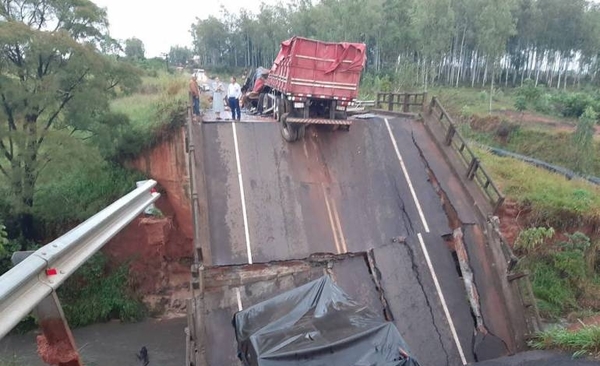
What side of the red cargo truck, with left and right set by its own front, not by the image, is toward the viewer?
back

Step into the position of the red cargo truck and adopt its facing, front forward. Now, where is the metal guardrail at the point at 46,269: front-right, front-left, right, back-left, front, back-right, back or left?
back

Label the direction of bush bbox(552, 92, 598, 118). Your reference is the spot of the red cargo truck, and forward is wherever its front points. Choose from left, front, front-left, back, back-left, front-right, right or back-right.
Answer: front-right

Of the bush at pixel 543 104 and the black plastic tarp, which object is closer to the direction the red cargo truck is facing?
the bush

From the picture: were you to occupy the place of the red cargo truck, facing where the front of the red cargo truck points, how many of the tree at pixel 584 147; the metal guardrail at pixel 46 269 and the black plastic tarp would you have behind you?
2

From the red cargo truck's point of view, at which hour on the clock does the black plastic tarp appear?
The black plastic tarp is roughly at 6 o'clock from the red cargo truck.

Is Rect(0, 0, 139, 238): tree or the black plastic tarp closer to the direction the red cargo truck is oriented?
the tree

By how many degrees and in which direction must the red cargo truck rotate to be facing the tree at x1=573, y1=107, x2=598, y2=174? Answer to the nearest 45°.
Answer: approximately 45° to its right

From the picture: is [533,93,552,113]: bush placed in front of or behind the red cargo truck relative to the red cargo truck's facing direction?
in front

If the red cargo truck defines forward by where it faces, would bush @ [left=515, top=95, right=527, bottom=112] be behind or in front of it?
in front

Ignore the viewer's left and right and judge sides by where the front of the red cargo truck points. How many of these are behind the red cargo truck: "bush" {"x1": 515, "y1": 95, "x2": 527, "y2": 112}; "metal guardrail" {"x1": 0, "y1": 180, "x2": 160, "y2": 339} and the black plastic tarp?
2
